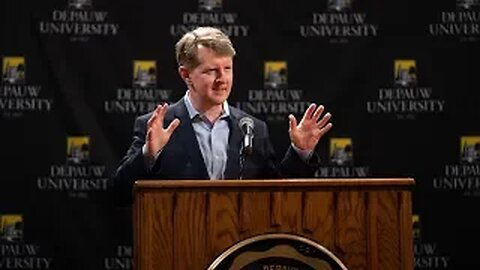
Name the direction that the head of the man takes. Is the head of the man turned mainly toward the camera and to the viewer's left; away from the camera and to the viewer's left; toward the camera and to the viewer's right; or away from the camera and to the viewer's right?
toward the camera and to the viewer's right

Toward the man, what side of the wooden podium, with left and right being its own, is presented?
back

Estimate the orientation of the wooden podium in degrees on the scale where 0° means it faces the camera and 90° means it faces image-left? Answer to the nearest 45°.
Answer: approximately 0°
